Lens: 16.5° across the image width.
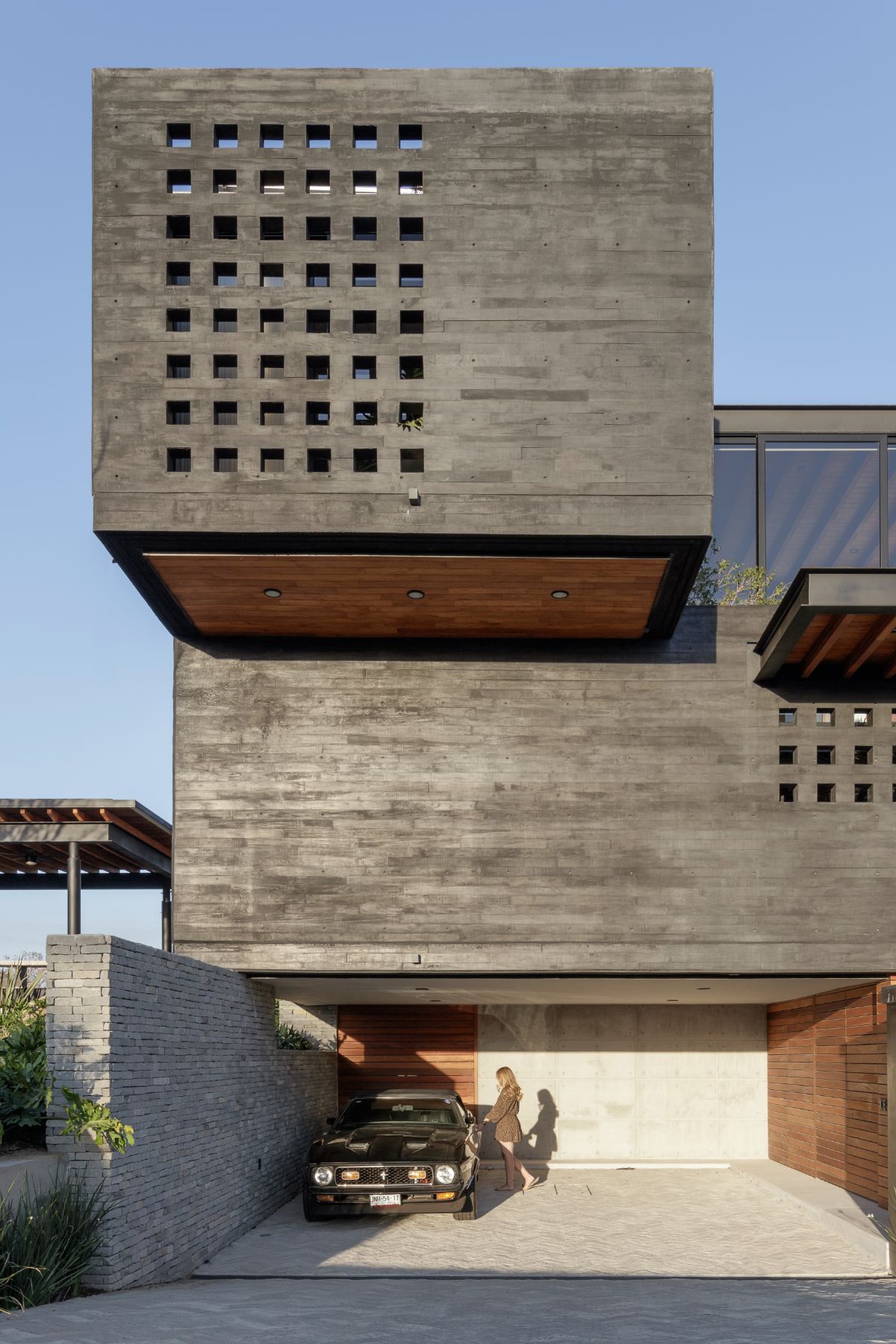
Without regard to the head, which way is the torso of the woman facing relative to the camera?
to the viewer's left

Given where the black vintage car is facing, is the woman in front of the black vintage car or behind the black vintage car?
behind

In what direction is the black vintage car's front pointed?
toward the camera

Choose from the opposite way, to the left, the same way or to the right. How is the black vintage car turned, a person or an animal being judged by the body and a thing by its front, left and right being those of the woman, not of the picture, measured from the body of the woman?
to the left

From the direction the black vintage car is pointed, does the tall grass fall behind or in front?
in front
